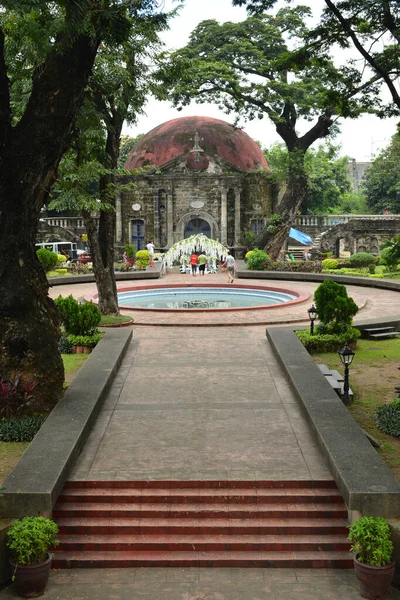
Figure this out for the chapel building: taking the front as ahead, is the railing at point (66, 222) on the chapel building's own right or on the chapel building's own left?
on the chapel building's own right

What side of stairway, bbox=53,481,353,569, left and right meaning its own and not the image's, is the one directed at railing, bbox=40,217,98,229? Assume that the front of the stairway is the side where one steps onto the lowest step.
back

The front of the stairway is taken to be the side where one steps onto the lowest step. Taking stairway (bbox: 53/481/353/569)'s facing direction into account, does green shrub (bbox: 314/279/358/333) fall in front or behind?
behind

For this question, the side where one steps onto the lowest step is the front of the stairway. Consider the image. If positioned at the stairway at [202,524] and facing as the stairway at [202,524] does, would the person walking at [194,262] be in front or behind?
behind

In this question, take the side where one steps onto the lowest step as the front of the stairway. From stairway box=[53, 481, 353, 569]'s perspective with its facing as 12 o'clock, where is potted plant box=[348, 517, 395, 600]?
The potted plant is roughly at 10 o'clock from the stairway.
